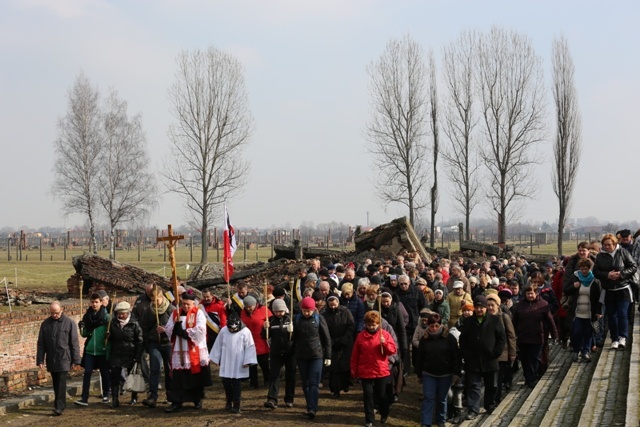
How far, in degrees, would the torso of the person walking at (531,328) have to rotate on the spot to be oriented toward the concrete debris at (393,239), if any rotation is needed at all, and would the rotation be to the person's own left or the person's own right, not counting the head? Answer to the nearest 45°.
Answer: approximately 180°

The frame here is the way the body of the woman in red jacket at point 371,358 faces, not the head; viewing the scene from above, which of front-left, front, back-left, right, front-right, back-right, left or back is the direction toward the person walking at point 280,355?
back-right

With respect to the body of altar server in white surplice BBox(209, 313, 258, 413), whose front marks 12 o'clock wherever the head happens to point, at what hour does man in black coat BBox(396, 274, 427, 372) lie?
The man in black coat is roughly at 8 o'clock from the altar server in white surplice.

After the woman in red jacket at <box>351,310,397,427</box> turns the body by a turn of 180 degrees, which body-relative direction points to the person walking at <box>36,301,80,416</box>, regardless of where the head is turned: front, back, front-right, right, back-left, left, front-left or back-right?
left

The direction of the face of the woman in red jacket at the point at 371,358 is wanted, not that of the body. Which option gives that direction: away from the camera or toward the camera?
toward the camera

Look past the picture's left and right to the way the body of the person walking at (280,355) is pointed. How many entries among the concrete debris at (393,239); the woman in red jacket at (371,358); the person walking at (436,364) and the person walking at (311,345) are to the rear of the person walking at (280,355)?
1

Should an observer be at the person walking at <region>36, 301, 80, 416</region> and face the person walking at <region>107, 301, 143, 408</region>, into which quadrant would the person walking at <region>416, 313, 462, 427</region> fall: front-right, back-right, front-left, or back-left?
front-right

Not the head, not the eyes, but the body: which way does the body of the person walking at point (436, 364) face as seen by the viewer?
toward the camera

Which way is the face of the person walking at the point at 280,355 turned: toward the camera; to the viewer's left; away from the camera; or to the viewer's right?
toward the camera

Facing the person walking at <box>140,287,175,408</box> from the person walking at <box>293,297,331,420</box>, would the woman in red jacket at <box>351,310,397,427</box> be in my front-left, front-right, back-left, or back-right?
back-left

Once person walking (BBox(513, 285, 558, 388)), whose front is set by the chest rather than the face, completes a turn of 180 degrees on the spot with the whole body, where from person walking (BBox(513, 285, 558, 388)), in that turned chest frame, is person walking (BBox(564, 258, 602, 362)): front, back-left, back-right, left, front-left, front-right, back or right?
front-right

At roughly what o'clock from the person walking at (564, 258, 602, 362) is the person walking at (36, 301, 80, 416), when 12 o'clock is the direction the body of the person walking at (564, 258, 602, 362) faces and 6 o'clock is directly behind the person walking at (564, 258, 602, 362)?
the person walking at (36, 301, 80, 416) is roughly at 2 o'clock from the person walking at (564, 258, 602, 362).

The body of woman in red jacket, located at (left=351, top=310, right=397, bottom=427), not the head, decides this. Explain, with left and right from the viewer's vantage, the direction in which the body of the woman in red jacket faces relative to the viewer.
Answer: facing the viewer

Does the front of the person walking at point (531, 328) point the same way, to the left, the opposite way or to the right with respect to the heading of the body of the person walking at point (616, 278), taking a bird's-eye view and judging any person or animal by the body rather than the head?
the same way

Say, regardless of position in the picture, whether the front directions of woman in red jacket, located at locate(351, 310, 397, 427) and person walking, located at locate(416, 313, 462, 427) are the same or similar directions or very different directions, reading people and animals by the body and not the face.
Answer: same or similar directions

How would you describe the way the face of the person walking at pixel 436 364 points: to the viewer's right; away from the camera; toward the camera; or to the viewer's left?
toward the camera

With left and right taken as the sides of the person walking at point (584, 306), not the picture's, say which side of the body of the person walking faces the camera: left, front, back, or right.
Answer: front

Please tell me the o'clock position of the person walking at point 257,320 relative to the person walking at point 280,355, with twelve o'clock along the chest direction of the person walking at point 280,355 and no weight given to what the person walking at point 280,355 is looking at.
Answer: the person walking at point 257,320 is roughly at 5 o'clock from the person walking at point 280,355.

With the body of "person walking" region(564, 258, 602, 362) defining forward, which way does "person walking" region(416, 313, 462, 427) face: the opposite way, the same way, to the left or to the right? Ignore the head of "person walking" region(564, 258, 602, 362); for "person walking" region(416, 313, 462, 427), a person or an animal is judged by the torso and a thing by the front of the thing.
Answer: the same way

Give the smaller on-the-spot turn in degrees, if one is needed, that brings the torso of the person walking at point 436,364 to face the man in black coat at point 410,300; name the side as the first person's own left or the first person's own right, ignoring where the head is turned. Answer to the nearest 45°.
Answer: approximately 180°
